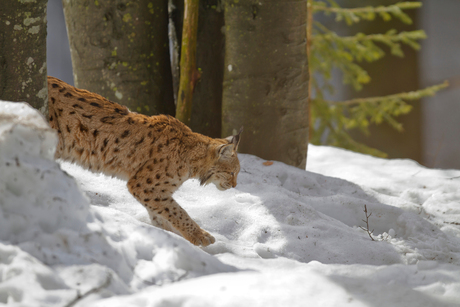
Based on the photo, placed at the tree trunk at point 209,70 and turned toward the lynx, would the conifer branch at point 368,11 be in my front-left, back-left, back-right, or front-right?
back-left

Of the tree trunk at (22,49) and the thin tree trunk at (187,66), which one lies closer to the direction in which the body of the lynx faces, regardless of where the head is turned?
the thin tree trunk

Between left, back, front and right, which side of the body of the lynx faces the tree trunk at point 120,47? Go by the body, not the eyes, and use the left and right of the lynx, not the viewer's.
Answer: left

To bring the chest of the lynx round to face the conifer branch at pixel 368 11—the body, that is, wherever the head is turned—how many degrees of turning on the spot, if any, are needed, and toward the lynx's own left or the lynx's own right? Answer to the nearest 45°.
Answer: approximately 45° to the lynx's own left

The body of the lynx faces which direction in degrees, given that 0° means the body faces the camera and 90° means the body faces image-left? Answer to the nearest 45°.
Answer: approximately 270°

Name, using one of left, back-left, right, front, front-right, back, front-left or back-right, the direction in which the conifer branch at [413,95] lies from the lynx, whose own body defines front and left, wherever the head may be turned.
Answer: front-left
